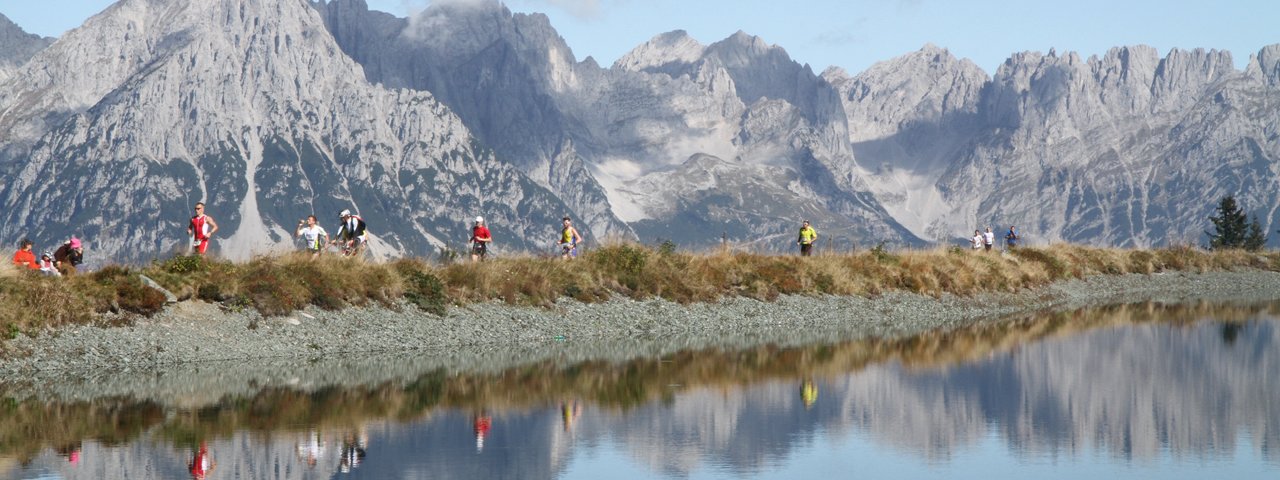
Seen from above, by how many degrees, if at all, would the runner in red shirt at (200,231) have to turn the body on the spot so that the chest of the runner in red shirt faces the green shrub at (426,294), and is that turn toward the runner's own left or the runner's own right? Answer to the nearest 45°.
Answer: approximately 135° to the runner's own left

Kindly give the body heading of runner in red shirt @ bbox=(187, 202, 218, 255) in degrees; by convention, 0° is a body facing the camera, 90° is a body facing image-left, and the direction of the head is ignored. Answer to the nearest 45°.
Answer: approximately 45°
